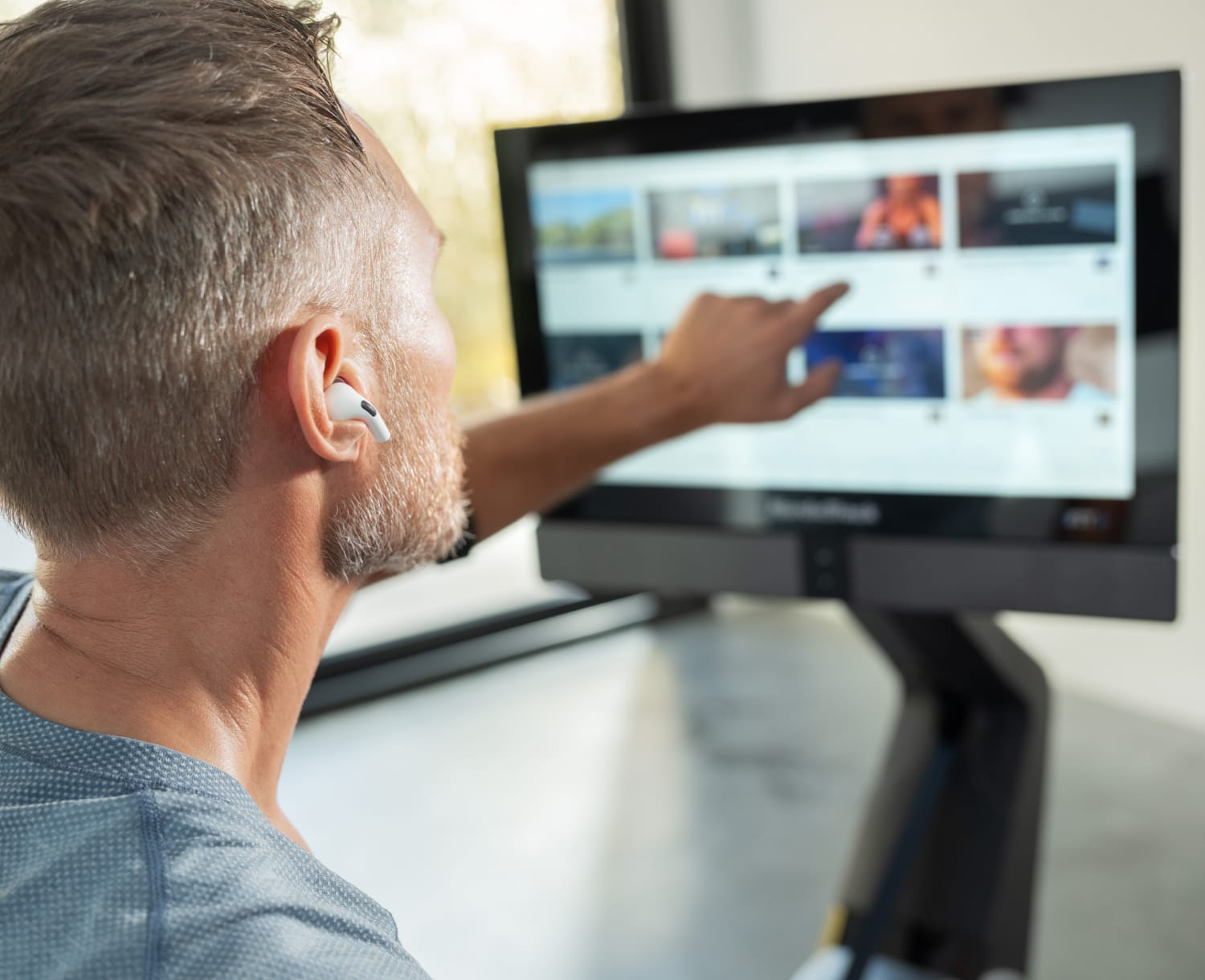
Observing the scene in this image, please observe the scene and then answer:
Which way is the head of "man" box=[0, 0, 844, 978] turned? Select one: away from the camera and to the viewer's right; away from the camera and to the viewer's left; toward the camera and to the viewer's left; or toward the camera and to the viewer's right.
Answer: away from the camera and to the viewer's right

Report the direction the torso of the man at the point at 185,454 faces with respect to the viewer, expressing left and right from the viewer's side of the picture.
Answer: facing away from the viewer and to the right of the viewer
